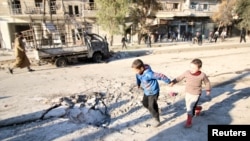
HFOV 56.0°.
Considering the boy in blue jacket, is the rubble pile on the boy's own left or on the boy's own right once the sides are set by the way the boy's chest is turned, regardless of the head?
on the boy's own right

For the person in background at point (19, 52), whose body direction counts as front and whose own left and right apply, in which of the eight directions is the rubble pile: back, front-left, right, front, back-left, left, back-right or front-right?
right

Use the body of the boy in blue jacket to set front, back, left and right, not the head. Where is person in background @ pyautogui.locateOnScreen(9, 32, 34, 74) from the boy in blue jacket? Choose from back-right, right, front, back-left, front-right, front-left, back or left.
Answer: right

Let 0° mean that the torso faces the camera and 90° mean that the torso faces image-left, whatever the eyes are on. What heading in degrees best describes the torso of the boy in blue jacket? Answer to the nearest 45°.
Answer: approximately 45°

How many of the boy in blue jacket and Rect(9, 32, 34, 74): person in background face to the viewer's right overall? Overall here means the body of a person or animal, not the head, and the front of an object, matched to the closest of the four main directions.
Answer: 1

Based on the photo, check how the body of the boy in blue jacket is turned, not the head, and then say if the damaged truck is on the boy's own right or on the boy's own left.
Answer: on the boy's own right

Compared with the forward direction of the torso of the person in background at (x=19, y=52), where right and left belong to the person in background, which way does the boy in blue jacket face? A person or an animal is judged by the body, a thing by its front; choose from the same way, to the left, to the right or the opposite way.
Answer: the opposite way
